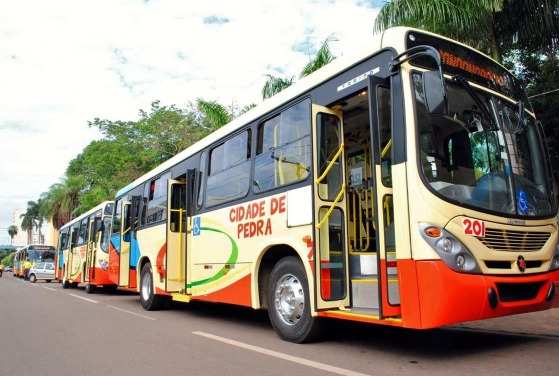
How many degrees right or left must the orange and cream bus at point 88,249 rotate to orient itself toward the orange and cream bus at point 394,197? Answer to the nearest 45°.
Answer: approximately 45° to its right

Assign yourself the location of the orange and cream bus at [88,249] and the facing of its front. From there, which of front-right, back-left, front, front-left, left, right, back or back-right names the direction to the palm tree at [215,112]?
front

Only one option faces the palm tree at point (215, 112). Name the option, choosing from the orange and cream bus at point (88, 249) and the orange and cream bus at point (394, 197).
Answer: the orange and cream bus at point (88, 249)

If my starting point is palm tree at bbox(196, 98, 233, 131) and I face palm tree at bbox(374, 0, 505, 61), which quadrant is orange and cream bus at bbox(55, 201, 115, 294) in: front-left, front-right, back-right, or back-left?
back-right

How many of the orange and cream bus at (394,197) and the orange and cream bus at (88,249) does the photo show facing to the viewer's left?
0

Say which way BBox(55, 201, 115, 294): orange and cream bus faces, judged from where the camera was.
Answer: facing the viewer and to the right of the viewer

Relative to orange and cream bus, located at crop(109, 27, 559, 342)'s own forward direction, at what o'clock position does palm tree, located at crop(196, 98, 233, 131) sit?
The palm tree is roughly at 7 o'clock from the orange and cream bus.

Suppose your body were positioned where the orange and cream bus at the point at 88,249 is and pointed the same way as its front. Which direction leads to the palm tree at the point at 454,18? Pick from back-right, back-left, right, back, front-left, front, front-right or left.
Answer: front
